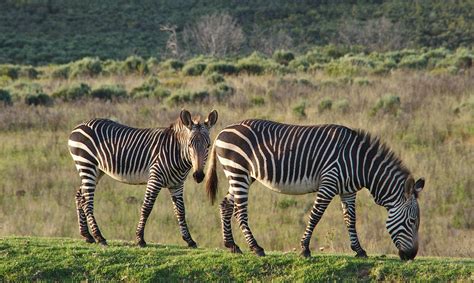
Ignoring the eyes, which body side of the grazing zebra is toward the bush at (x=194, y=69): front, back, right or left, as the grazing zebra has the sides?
left

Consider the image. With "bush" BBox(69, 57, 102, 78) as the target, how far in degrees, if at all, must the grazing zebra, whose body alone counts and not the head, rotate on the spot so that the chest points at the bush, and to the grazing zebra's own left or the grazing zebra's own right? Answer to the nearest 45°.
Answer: approximately 135° to the grazing zebra's own left

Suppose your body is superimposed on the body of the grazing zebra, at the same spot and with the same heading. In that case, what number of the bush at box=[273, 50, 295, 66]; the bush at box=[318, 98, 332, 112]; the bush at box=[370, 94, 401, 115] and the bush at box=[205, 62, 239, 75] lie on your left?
4

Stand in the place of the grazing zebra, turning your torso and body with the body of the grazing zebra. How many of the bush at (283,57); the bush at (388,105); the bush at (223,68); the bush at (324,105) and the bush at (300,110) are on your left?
5

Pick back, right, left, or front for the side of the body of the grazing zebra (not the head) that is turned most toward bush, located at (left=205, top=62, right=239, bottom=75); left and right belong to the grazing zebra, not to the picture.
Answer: left

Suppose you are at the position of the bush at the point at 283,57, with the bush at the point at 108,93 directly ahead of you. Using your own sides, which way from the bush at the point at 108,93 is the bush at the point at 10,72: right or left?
right

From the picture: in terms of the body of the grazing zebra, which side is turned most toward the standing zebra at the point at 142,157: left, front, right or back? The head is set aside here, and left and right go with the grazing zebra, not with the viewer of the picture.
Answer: back

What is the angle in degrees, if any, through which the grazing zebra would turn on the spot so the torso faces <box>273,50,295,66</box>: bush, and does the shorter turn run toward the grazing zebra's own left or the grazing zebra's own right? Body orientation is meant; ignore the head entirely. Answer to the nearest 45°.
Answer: approximately 90° to the grazing zebra's own left

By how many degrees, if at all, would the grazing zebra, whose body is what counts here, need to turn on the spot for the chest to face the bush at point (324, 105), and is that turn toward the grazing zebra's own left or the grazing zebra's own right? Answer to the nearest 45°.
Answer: approximately 90° to the grazing zebra's own left

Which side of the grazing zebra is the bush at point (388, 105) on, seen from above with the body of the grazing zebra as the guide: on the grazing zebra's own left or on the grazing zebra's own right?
on the grazing zebra's own left

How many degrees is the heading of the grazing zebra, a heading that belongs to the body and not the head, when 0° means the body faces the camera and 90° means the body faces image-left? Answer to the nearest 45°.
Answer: approximately 270°

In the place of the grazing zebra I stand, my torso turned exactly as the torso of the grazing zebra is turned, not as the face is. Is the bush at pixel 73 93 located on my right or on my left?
on my left

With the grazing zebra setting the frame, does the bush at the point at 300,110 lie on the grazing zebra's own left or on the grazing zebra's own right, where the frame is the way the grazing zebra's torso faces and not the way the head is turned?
on the grazing zebra's own left
